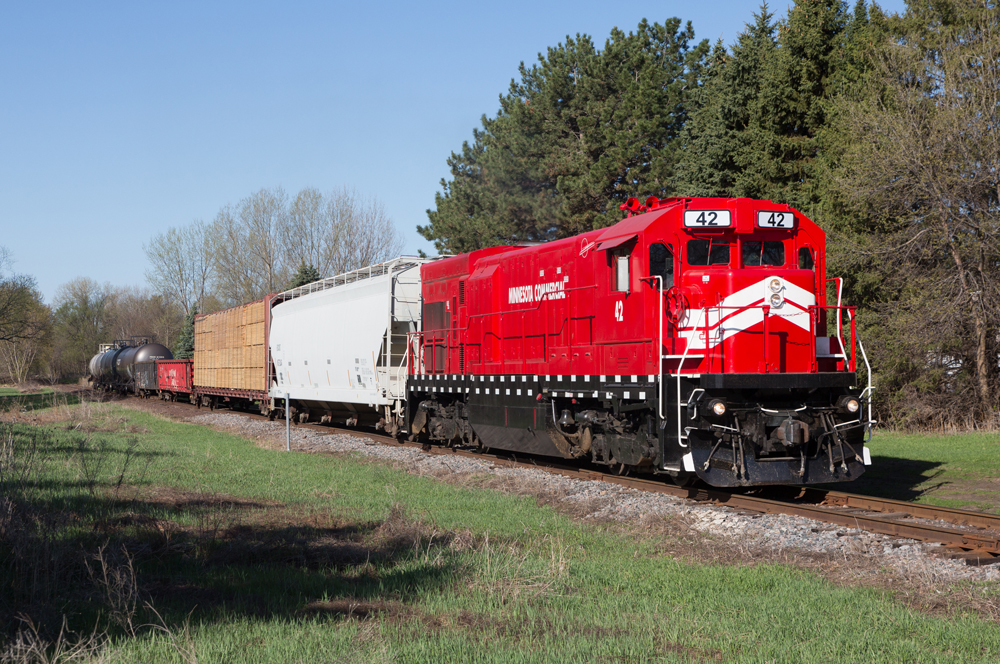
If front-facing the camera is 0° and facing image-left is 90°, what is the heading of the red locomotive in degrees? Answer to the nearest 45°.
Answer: approximately 315°

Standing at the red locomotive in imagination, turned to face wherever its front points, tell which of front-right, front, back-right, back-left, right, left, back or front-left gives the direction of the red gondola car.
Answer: back

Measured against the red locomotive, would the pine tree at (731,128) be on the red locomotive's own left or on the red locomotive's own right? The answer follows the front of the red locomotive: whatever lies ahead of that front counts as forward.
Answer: on the red locomotive's own left

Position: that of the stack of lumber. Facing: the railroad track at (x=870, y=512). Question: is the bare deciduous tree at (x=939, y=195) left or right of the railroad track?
left

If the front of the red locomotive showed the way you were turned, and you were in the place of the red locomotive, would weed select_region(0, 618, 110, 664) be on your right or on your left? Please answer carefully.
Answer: on your right

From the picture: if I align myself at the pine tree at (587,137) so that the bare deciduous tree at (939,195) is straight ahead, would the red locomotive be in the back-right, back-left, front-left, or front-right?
front-right

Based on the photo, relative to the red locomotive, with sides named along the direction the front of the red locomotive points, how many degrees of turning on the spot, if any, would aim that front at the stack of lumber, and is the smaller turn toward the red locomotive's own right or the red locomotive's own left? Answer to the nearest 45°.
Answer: approximately 180°

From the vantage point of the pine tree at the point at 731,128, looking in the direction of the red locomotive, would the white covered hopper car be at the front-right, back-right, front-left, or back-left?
front-right

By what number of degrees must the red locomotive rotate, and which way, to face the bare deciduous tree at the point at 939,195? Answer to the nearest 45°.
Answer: approximately 90° to its left

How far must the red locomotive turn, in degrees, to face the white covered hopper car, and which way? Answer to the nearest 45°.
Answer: approximately 180°
